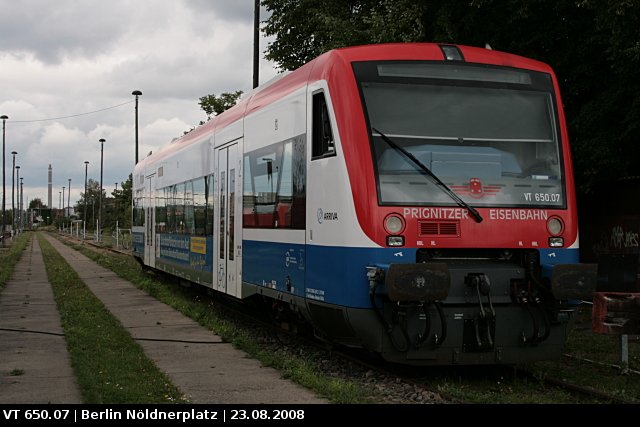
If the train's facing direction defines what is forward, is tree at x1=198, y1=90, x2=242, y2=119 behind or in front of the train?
behind

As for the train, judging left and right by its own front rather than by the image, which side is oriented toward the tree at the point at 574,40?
left

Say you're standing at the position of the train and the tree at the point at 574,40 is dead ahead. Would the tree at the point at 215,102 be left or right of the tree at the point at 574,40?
left

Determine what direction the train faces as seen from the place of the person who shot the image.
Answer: facing the viewer and to the right of the viewer
